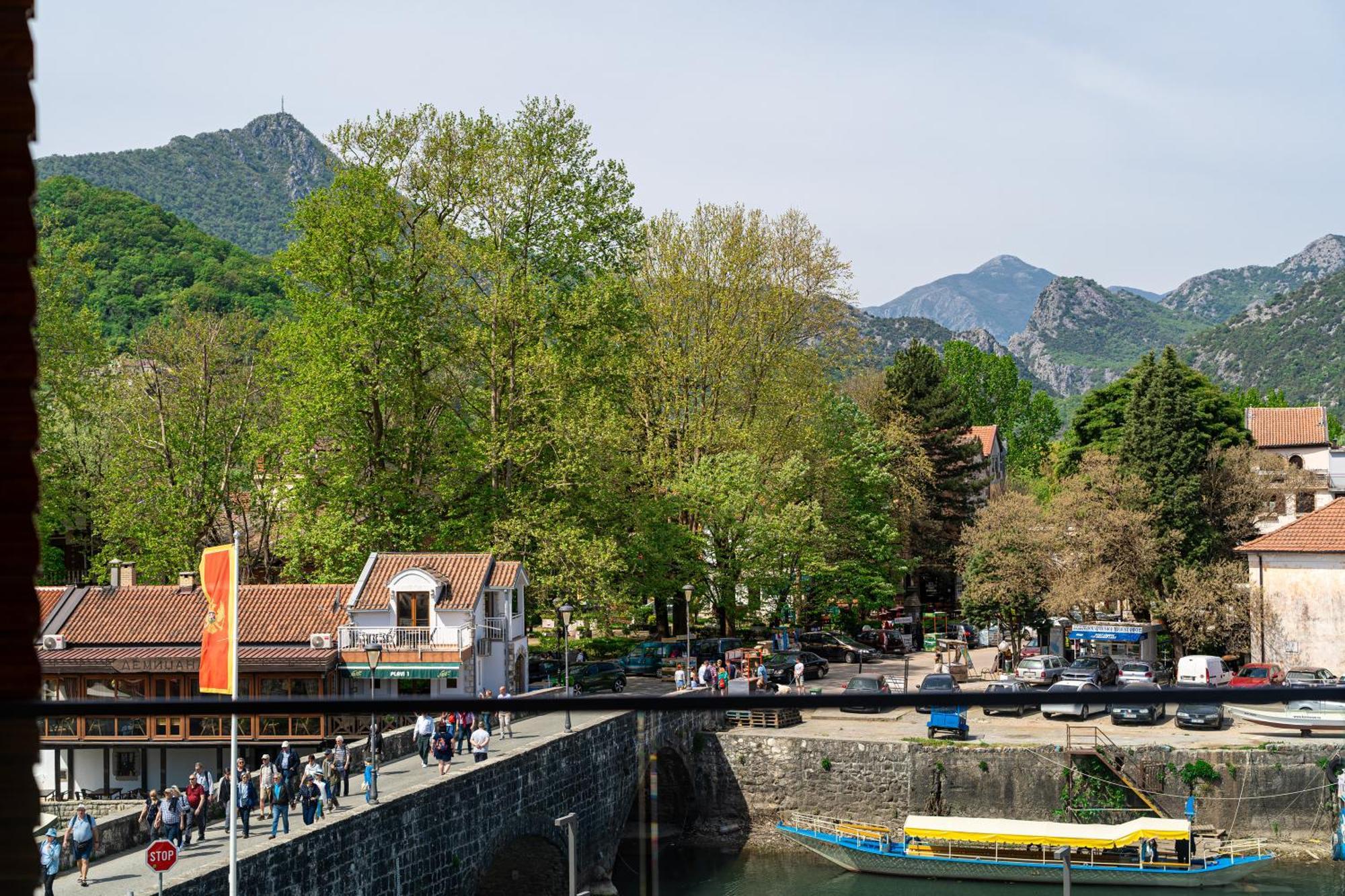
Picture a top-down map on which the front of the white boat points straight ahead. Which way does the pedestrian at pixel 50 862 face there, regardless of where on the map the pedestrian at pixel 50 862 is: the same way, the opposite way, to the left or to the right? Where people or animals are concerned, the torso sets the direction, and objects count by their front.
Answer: to the left

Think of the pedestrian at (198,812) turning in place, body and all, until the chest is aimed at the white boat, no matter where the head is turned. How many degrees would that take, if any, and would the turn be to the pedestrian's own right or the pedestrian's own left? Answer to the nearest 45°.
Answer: approximately 90° to the pedestrian's own left

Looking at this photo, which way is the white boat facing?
to the viewer's left

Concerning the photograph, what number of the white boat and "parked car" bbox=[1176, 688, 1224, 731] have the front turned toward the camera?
1
